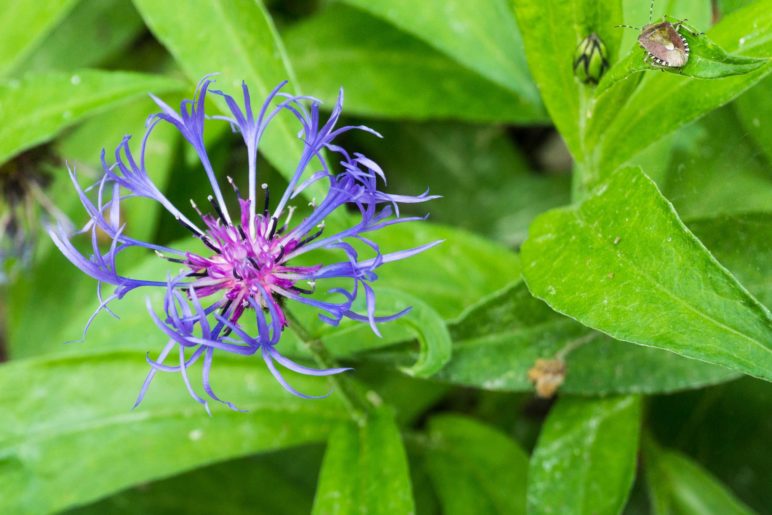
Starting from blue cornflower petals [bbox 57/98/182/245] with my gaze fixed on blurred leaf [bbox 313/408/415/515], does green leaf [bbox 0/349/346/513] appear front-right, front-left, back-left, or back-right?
front-right

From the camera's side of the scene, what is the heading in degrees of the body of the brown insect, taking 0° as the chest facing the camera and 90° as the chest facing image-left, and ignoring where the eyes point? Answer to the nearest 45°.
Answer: approximately 135°
